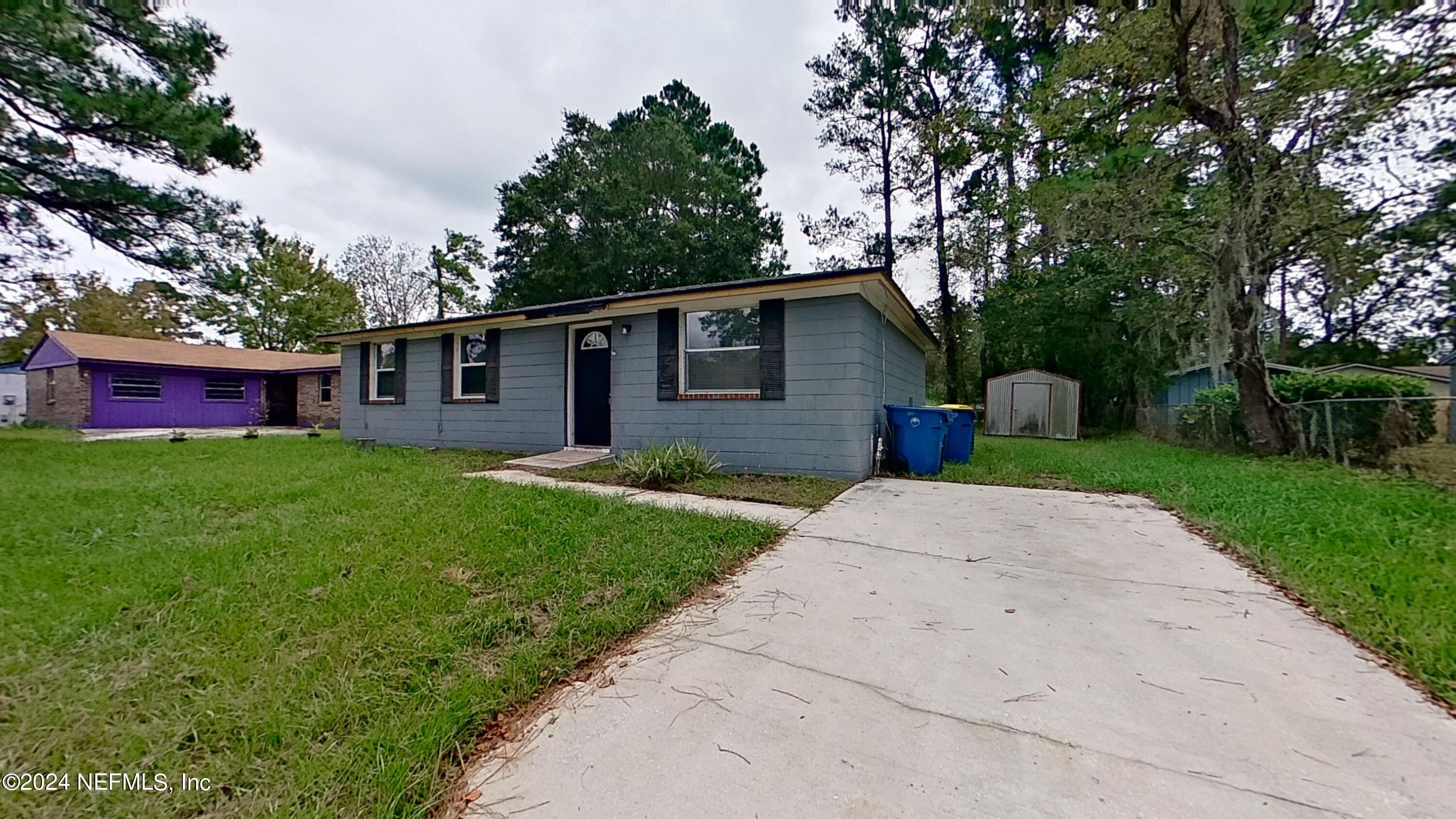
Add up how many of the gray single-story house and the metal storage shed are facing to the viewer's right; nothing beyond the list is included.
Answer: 0

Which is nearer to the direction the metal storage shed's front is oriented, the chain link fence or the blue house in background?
the chain link fence

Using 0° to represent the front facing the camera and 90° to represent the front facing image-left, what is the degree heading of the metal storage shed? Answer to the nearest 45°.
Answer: approximately 0°

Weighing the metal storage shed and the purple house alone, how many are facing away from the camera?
0

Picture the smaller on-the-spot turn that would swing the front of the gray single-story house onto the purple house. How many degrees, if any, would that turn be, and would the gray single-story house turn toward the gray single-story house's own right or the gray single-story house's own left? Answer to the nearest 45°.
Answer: approximately 90° to the gray single-story house's own right

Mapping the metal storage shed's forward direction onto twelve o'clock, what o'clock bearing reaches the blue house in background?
The blue house in background is roughly at 8 o'clock from the metal storage shed.

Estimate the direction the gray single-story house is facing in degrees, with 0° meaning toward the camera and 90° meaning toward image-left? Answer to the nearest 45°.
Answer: approximately 45°
